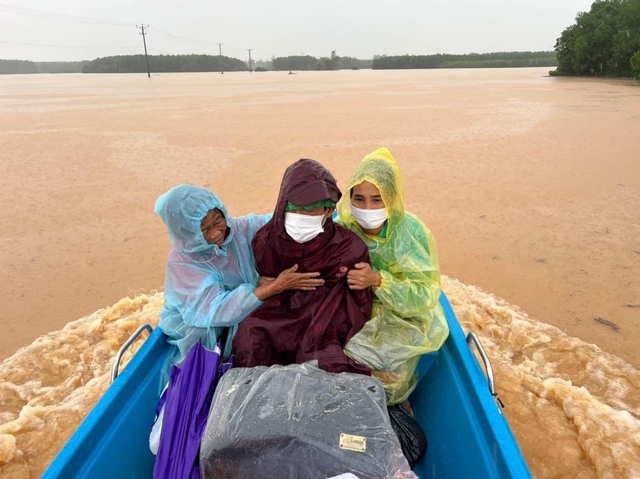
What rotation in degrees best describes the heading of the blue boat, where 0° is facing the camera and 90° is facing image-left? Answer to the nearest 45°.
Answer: approximately 180°

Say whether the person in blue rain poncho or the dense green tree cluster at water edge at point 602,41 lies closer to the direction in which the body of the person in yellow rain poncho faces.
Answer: the person in blue rain poncho

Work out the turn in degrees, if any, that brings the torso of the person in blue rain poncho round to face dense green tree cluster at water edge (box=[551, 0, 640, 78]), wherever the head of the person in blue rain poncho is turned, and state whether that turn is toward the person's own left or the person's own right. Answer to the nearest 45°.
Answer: approximately 90° to the person's own left

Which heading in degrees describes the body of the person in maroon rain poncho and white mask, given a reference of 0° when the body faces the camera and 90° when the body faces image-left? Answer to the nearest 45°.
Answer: approximately 0°

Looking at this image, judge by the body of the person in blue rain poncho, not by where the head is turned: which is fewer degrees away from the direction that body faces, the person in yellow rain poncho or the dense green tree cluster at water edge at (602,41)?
the person in yellow rain poncho
